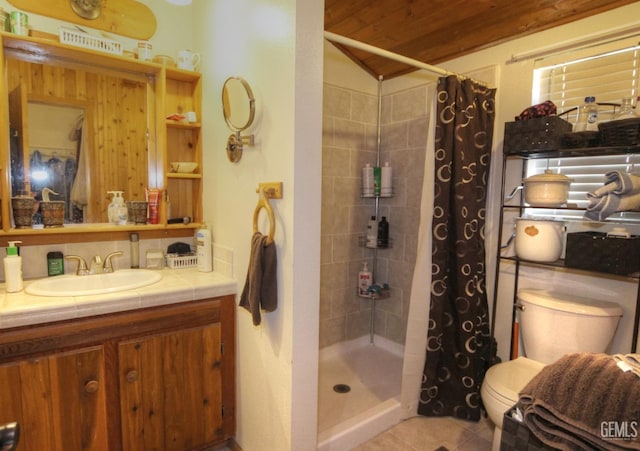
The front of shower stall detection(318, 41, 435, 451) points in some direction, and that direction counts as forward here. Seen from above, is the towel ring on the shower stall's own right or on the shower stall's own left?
on the shower stall's own right

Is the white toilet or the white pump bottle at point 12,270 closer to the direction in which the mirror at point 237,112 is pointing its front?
the white pump bottle

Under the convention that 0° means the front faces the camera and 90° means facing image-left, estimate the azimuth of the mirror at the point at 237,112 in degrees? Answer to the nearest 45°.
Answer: approximately 45°

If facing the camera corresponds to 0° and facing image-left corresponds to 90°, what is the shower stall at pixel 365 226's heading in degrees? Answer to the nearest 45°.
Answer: approximately 315°

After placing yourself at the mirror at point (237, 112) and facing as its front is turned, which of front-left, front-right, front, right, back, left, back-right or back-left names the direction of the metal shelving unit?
back-left

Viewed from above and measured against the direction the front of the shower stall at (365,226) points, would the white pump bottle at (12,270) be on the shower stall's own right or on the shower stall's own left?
on the shower stall's own right

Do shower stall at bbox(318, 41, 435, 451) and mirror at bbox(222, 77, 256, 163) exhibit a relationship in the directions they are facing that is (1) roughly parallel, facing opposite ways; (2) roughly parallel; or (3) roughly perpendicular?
roughly perpendicular

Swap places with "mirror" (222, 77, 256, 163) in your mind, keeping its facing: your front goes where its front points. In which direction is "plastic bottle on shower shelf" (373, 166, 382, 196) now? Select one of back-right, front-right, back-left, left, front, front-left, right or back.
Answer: back

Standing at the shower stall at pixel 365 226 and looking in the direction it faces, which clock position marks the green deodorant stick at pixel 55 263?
The green deodorant stick is roughly at 3 o'clock from the shower stall.

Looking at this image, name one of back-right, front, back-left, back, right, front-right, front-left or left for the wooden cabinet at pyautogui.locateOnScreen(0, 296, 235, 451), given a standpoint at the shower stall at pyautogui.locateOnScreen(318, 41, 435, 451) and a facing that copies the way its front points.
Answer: right
